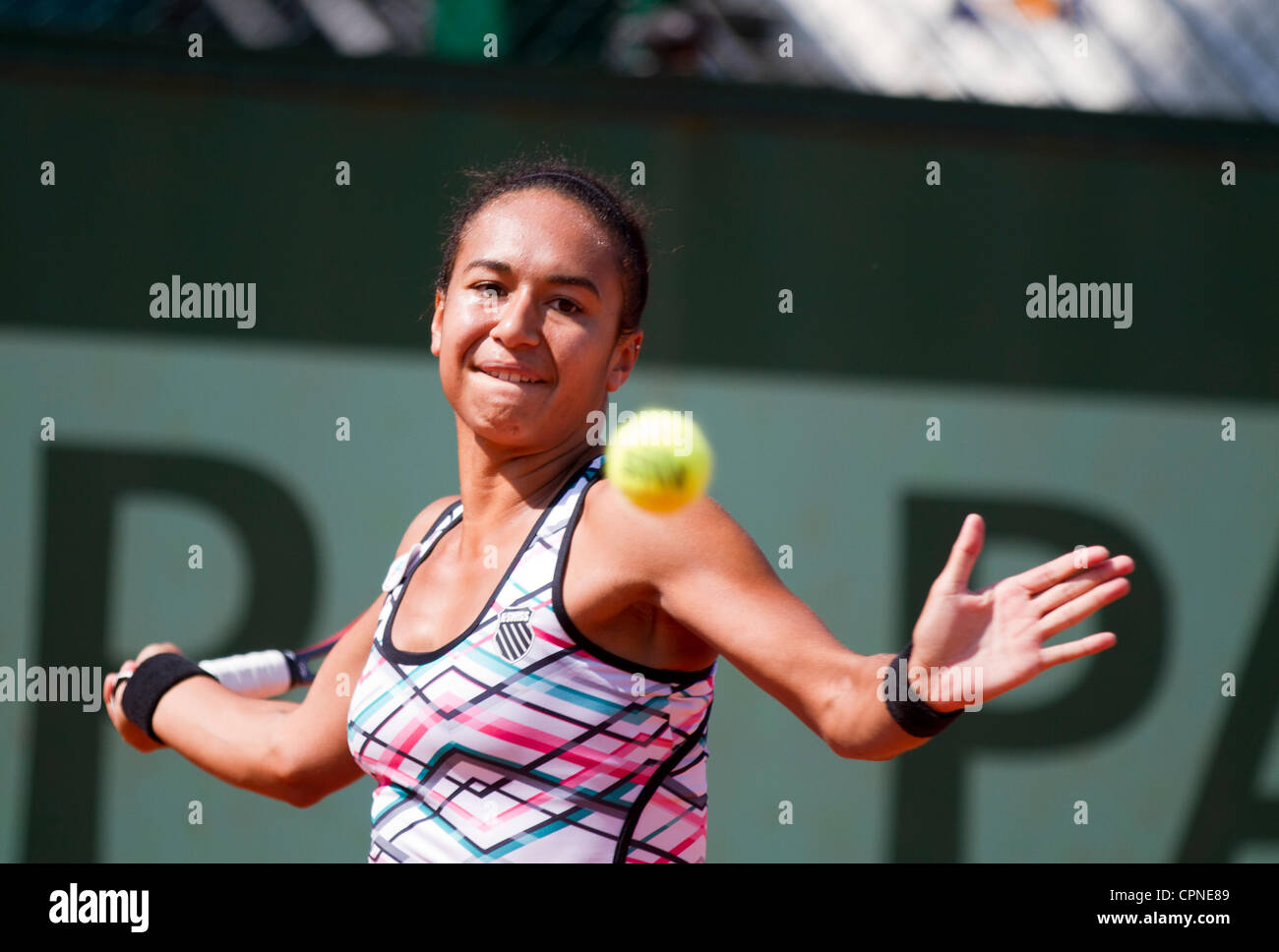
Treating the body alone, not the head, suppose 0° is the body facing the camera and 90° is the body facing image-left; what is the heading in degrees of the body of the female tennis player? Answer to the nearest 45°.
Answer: approximately 45°
